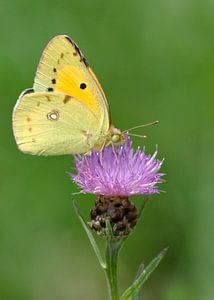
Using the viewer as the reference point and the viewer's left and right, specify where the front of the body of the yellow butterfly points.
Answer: facing to the right of the viewer
